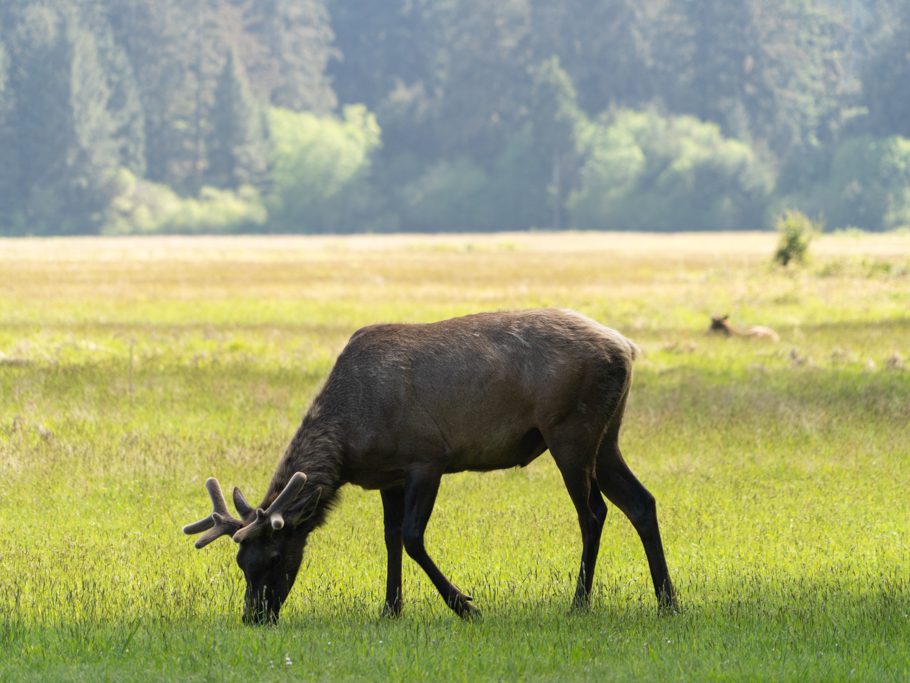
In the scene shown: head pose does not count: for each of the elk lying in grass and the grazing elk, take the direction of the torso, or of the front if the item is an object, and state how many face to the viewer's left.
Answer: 2

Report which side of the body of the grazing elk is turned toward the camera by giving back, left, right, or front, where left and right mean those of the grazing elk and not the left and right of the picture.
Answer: left

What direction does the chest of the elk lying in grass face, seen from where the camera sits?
to the viewer's left

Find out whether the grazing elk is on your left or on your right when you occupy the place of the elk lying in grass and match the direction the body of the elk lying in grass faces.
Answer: on your left

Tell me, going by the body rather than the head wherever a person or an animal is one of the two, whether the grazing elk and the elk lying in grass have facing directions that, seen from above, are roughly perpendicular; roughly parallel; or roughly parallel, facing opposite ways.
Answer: roughly parallel

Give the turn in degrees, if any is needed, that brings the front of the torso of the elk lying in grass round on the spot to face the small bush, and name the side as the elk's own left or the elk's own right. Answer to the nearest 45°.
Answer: approximately 90° to the elk's own right
